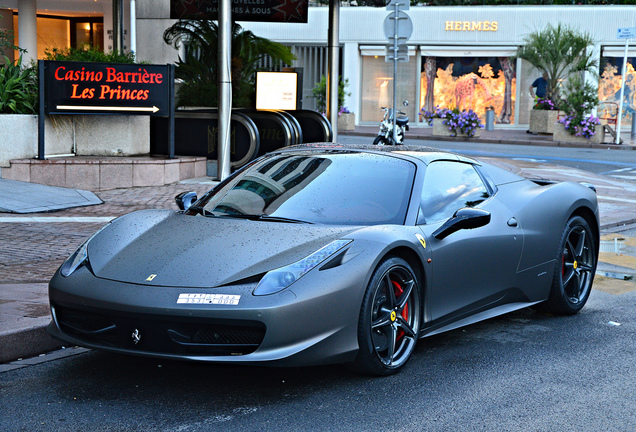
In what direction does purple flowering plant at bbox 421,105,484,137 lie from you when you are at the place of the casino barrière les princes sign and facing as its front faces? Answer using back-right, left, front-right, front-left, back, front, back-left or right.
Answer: back-left

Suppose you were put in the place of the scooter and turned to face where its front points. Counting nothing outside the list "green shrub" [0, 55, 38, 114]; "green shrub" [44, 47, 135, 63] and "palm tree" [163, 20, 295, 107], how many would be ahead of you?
3

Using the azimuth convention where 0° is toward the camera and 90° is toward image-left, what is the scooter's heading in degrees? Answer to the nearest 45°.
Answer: approximately 45°

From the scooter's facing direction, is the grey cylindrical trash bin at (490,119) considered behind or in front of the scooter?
behind

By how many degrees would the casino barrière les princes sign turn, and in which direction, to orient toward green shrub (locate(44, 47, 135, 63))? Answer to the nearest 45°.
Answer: approximately 135° to its right
